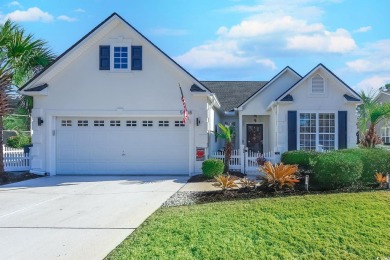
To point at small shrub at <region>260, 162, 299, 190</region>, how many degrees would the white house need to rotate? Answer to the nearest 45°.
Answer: approximately 45° to its left

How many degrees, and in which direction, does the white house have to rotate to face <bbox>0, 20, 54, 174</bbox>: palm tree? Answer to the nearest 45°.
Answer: approximately 90° to its right

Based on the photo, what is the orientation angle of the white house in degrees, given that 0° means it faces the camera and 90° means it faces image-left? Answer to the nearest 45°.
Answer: approximately 0°

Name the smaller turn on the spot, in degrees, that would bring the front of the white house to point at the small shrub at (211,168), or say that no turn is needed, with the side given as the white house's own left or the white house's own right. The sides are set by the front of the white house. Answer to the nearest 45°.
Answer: approximately 45° to the white house's own left

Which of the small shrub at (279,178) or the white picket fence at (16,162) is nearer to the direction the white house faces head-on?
the small shrub

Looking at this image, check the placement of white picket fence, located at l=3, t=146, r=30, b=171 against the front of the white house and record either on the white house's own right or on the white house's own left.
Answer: on the white house's own right

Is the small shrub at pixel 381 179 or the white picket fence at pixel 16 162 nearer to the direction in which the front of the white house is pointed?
the small shrub
